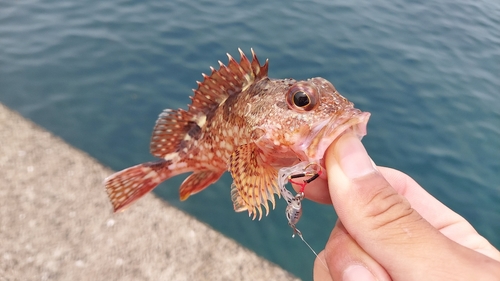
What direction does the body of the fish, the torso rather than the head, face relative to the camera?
to the viewer's right
